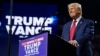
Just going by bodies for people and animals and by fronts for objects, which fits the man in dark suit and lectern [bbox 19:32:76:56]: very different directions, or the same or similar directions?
same or similar directions

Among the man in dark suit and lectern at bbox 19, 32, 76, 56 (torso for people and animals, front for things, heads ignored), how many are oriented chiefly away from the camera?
0

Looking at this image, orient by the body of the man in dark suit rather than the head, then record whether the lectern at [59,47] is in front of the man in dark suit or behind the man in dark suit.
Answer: in front

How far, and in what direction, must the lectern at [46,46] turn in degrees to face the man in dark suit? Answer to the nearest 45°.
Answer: approximately 180°

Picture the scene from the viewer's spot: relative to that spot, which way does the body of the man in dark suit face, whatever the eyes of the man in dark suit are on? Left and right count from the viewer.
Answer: facing the viewer and to the left of the viewer
